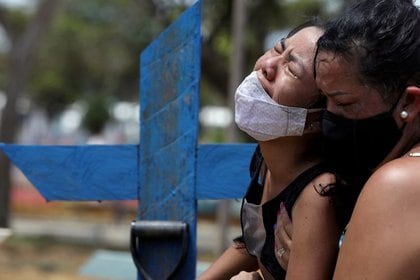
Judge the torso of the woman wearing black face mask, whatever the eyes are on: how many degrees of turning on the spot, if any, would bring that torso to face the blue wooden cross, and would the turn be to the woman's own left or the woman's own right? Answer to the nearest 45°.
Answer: approximately 45° to the woman's own right

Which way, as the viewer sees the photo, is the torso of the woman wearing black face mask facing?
to the viewer's left

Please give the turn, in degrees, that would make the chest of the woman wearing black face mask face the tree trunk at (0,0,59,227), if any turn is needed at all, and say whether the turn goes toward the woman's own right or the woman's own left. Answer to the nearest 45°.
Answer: approximately 45° to the woman's own right

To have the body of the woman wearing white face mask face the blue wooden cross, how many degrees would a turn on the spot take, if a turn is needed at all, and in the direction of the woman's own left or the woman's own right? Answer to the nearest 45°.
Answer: approximately 90° to the woman's own right

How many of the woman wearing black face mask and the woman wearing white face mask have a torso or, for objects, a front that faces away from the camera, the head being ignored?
0

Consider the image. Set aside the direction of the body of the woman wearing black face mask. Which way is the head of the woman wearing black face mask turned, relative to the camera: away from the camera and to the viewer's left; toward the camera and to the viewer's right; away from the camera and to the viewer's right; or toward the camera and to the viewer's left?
toward the camera and to the viewer's left
